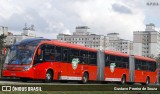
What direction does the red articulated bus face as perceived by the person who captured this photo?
facing the viewer and to the left of the viewer
